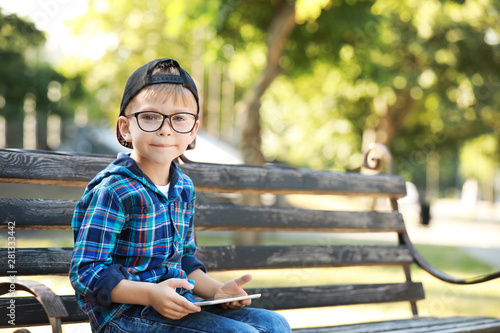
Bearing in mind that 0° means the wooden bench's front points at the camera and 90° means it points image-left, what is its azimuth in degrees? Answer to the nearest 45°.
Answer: approximately 315°

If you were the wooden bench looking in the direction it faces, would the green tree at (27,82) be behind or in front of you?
behind

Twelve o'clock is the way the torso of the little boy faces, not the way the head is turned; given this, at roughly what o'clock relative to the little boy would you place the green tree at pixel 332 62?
The green tree is roughly at 8 o'clock from the little boy.

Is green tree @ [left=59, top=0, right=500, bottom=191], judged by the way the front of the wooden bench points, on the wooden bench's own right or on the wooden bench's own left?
on the wooden bench's own left

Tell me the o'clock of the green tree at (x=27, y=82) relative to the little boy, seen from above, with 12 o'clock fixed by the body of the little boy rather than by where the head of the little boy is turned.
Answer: The green tree is roughly at 7 o'clock from the little boy.
